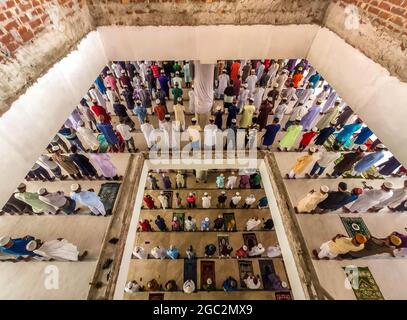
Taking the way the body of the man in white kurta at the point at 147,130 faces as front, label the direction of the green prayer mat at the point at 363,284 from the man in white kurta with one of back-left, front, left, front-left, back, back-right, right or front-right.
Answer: right

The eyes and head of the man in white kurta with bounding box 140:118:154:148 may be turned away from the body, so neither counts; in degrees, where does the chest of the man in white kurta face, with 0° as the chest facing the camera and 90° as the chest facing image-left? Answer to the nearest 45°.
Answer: approximately 180°

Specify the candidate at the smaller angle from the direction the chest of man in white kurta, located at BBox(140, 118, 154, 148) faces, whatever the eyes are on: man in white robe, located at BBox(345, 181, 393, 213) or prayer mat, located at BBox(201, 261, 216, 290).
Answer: the man in white robe

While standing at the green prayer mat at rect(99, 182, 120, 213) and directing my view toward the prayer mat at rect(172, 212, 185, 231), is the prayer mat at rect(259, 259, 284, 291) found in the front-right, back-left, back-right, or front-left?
front-right

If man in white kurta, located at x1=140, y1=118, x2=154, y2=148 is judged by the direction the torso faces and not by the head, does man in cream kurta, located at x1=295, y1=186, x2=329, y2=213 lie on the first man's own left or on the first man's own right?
on the first man's own right

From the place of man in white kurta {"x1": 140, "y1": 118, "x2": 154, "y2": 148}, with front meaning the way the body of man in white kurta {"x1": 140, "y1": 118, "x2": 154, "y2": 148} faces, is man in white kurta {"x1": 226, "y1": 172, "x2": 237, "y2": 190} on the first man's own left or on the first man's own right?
on the first man's own right

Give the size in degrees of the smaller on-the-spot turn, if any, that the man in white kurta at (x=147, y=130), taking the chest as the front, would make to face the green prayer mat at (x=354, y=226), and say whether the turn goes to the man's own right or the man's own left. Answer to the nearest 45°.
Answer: approximately 90° to the man's own right

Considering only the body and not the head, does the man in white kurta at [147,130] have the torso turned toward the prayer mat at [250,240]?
no

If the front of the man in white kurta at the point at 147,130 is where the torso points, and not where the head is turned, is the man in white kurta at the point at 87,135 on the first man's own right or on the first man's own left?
on the first man's own left
